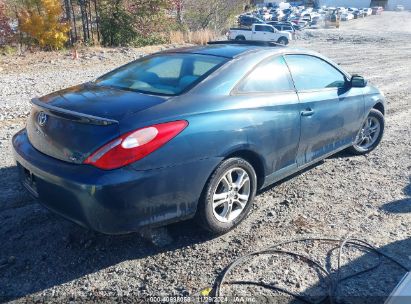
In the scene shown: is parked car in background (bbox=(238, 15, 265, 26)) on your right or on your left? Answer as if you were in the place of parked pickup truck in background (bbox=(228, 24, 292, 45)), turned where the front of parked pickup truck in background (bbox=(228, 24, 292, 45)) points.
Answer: on your left

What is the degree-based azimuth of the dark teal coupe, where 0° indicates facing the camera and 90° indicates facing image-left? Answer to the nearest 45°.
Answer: approximately 225°

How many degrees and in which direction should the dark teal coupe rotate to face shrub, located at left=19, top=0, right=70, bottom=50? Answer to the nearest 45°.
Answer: approximately 45° to its left

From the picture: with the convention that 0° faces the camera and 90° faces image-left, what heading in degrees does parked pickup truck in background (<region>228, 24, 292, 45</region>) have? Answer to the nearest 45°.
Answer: approximately 270°

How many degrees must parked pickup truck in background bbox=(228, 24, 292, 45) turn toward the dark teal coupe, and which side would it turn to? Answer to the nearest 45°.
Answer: approximately 90° to its right

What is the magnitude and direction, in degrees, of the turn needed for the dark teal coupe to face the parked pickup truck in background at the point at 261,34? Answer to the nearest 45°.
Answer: approximately 45° to its left
